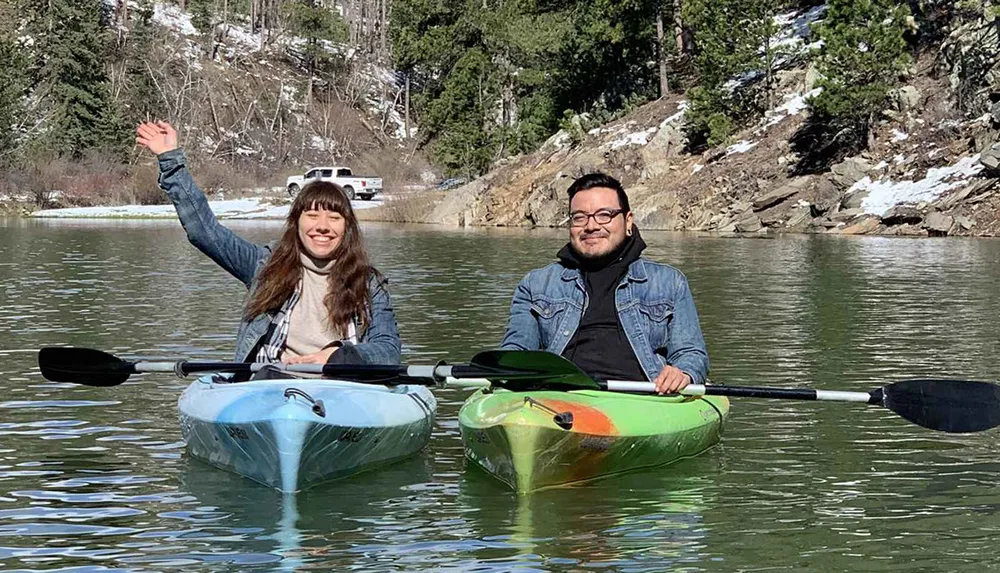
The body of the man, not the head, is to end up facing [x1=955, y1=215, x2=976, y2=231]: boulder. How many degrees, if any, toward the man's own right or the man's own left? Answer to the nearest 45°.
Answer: approximately 180°

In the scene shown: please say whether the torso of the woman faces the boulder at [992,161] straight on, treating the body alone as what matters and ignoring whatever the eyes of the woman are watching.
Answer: no

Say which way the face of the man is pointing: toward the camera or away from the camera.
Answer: toward the camera

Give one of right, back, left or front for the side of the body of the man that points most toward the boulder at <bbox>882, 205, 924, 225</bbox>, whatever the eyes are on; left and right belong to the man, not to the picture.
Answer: back

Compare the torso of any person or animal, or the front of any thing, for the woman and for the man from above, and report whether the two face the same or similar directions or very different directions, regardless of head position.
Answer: same or similar directions

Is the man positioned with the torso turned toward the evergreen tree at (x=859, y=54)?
no

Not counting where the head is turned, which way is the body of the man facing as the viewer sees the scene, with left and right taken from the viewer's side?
facing the viewer

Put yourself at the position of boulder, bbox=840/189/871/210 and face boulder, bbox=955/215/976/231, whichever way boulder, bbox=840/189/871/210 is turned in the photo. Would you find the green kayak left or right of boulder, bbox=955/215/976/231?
right

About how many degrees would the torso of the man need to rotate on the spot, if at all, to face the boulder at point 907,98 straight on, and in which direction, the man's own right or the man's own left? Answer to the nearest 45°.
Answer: approximately 180°

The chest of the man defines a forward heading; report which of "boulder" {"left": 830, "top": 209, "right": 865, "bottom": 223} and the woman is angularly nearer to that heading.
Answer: the woman

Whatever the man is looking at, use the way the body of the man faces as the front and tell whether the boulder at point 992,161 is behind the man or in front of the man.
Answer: behind

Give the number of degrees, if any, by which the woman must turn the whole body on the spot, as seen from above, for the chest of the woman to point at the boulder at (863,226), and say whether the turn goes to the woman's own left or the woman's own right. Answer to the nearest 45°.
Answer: approximately 135° to the woman's own left

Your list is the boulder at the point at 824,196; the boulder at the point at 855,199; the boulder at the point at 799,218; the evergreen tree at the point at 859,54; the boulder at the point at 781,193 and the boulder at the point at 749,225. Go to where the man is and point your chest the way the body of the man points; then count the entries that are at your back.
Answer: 6

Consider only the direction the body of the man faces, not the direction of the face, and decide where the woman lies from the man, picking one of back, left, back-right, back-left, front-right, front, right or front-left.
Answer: right

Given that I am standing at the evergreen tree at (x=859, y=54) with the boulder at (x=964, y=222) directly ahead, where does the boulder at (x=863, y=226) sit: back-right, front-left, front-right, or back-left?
front-right

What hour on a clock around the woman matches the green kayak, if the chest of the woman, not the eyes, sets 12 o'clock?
The green kayak is roughly at 10 o'clock from the woman.

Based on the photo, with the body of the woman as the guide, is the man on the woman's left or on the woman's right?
on the woman's left

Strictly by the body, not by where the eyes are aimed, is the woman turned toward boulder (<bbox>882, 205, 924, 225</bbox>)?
no

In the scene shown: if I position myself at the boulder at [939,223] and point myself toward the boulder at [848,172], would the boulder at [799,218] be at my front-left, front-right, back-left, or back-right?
front-left

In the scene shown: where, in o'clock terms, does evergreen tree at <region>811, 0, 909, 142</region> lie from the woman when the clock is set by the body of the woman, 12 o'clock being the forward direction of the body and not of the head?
The evergreen tree is roughly at 7 o'clock from the woman.
